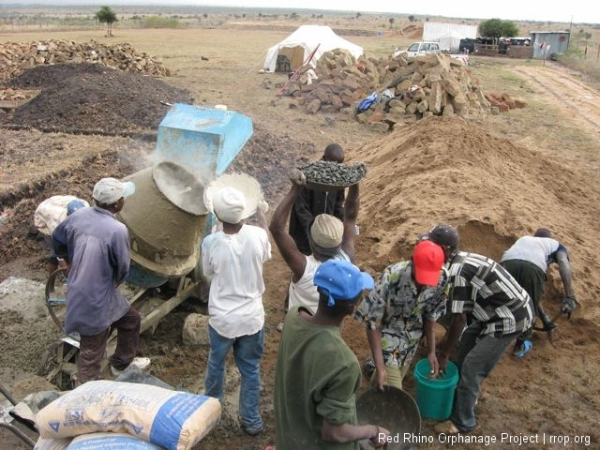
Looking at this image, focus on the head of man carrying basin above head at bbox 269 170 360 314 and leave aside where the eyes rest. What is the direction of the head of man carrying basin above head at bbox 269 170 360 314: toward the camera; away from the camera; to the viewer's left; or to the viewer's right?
away from the camera

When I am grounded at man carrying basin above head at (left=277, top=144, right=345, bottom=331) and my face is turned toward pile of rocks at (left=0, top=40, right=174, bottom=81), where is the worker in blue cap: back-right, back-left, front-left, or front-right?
back-left

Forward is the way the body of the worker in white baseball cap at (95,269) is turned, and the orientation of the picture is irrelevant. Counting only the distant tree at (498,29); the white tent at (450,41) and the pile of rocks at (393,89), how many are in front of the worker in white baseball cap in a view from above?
3

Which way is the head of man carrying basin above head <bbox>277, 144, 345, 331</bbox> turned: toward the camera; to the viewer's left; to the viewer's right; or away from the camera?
away from the camera

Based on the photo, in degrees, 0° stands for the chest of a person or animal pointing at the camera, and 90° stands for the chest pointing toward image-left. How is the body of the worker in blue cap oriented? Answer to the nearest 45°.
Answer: approximately 225°

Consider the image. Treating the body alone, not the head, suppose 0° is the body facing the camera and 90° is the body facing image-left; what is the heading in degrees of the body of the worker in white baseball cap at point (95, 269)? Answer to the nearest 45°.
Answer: approximately 225°

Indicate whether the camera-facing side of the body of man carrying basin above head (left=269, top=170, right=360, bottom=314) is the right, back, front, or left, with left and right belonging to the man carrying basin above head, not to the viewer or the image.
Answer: back

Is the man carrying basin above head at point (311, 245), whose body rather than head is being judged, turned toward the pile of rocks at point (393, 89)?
yes
